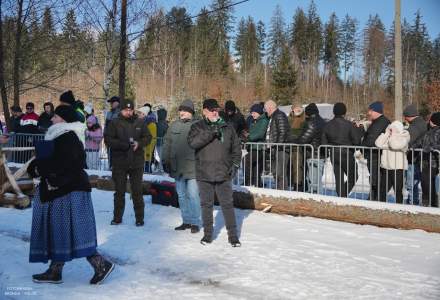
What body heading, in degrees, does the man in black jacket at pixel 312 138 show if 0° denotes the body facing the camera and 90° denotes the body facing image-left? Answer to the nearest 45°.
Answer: approximately 90°

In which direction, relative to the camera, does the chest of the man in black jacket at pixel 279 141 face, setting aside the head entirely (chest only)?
to the viewer's left

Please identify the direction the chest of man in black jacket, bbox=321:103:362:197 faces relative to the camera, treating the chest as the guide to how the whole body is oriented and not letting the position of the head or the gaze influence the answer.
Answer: away from the camera

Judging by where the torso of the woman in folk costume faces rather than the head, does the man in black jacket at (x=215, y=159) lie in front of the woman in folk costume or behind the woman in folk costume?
behind

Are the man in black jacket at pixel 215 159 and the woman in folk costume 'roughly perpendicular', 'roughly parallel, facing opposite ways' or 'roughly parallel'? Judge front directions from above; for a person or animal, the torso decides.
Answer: roughly perpendicular

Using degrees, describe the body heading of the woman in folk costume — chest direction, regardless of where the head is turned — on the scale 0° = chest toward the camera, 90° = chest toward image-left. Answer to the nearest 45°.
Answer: approximately 90°

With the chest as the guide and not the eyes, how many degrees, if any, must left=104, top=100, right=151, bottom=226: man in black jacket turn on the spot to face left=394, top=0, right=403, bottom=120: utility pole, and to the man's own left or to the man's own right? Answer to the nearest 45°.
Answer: approximately 135° to the man's own left

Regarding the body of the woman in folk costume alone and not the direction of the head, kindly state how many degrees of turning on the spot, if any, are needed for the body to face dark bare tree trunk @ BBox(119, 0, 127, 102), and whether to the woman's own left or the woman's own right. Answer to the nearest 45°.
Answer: approximately 90° to the woman's own right

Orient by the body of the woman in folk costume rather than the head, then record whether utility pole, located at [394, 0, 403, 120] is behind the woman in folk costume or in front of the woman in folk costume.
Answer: behind
